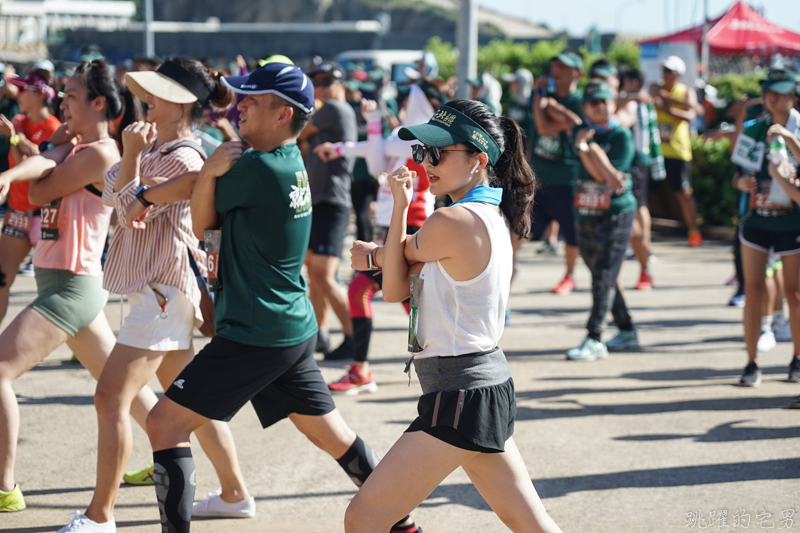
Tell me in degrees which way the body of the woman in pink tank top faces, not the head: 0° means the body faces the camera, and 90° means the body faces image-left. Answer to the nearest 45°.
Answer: approximately 90°

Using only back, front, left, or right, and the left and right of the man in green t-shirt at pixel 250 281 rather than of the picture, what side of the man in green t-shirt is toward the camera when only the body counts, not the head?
left

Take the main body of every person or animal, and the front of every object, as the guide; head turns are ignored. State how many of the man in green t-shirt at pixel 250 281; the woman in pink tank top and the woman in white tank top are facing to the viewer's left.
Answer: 3

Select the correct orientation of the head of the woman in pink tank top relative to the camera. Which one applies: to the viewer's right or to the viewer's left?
to the viewer's left

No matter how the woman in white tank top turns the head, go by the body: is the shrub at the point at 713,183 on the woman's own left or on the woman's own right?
on the woman's own right

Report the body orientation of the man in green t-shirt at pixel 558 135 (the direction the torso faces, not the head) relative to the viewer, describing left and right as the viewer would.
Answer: facing the viewer and to the left of the viewer

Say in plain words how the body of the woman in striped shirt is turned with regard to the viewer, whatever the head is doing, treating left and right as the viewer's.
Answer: facing to the left of the viewer

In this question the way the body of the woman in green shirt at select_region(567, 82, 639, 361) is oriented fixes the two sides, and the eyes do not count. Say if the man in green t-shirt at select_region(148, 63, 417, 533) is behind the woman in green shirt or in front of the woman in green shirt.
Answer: in front

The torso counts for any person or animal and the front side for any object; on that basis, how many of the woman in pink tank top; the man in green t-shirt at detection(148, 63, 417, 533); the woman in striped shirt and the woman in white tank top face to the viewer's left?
4

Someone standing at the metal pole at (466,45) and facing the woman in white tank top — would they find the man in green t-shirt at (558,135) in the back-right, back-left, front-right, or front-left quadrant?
front-left

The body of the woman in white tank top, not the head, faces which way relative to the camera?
to the viewer's left
